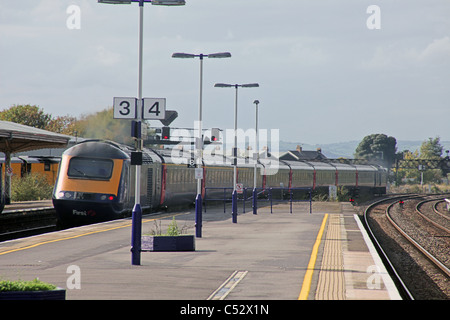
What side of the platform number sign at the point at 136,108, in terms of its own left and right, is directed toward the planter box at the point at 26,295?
front

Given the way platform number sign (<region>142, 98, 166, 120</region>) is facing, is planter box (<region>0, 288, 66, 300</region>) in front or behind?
in front

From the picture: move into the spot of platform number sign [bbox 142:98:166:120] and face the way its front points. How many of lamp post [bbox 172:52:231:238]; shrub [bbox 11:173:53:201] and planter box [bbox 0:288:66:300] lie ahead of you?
1

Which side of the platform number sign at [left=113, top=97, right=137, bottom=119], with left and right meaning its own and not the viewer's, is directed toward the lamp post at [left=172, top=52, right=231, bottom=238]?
back

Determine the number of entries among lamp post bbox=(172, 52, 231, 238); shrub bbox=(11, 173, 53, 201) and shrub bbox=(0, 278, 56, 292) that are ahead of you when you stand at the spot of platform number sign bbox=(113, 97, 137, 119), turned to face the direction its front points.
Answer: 1

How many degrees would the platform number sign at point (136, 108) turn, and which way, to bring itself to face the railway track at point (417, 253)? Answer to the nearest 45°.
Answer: approximately 135° to its left

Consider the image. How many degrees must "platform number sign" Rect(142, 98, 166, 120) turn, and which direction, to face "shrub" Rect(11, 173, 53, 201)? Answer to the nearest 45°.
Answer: approximately 180°

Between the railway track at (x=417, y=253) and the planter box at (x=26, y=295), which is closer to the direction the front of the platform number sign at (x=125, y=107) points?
the planter box

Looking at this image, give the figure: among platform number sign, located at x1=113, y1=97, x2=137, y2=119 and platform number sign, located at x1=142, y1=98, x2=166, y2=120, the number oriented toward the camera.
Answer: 2

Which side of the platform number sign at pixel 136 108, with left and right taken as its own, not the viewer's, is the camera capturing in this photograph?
front

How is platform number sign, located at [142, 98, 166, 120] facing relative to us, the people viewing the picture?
facing the viewer

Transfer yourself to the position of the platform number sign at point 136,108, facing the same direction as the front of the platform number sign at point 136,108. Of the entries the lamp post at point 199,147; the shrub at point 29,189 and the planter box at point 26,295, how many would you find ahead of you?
1
